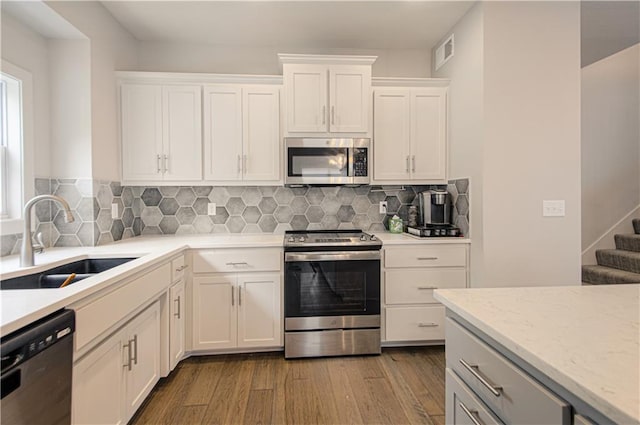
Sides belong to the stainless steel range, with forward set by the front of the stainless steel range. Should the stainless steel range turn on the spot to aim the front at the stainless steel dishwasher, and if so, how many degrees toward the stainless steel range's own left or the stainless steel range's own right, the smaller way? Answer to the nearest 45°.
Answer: approximately 45° to the stainless steel range's own right

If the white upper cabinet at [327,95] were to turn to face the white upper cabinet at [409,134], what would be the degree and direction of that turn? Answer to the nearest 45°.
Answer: approximately 90° to its left

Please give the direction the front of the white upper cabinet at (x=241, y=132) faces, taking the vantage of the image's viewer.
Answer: facing the viewer

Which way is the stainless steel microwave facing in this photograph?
toward the camera

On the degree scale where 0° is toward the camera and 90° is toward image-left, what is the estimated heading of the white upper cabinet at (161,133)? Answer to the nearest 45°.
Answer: approximately 0°

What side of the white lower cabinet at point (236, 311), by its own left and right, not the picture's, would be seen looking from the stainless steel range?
left

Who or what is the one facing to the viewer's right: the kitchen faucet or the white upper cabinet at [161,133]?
the kitchen faucet

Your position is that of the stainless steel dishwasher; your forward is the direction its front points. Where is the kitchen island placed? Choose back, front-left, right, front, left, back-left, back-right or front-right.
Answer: front

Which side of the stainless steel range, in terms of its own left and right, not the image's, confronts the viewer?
front

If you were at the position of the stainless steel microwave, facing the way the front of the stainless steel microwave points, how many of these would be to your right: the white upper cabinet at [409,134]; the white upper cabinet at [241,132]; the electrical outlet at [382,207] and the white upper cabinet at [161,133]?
2

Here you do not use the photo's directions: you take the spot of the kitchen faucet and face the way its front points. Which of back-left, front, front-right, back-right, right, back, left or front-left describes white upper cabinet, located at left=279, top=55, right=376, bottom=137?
front
